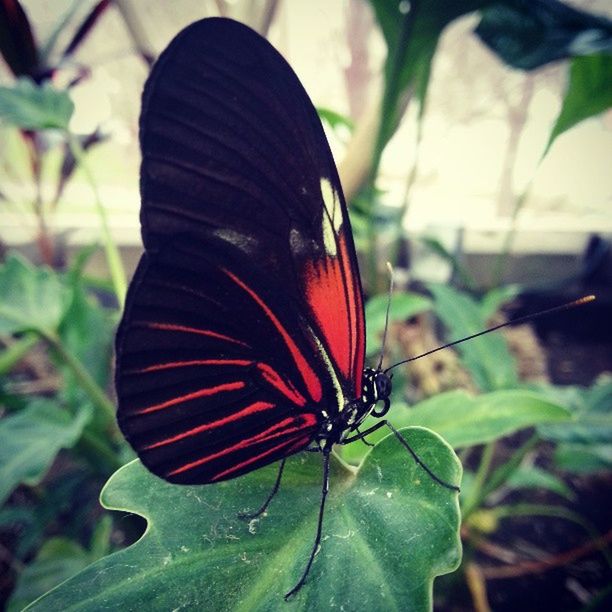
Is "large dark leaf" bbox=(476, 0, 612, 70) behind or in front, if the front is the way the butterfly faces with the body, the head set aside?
in front

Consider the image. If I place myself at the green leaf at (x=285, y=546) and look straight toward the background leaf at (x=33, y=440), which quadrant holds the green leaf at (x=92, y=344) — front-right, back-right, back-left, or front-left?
front-right

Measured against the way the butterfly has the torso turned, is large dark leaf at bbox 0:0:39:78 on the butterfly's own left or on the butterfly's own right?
on the butterfly's own left

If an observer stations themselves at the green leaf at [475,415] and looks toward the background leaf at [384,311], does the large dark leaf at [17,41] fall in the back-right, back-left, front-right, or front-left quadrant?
front-left

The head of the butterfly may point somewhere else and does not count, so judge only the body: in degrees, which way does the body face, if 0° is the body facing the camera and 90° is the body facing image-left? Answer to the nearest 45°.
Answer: approximately 270°

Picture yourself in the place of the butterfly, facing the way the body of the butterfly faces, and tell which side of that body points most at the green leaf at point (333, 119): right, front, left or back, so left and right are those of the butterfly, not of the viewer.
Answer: left

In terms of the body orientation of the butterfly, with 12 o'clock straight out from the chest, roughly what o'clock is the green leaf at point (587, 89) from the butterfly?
The green leaf is roughly at 11 o'clock from the butterfly.

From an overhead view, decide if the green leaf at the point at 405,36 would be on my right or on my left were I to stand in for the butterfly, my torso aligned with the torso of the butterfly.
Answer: on my left

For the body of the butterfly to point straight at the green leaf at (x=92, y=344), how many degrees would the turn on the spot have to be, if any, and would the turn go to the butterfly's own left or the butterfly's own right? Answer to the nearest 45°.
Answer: approximately 135° to the butterfly's own left
